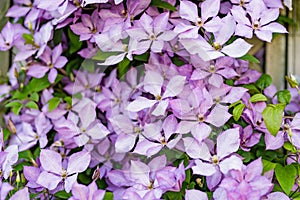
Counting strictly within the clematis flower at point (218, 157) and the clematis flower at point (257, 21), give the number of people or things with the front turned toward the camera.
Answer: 2

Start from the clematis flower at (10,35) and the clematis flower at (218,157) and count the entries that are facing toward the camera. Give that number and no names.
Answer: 2

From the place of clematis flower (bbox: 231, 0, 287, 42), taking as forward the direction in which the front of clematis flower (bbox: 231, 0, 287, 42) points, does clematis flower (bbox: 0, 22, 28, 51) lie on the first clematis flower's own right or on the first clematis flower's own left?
on the first clematis flower's own right
